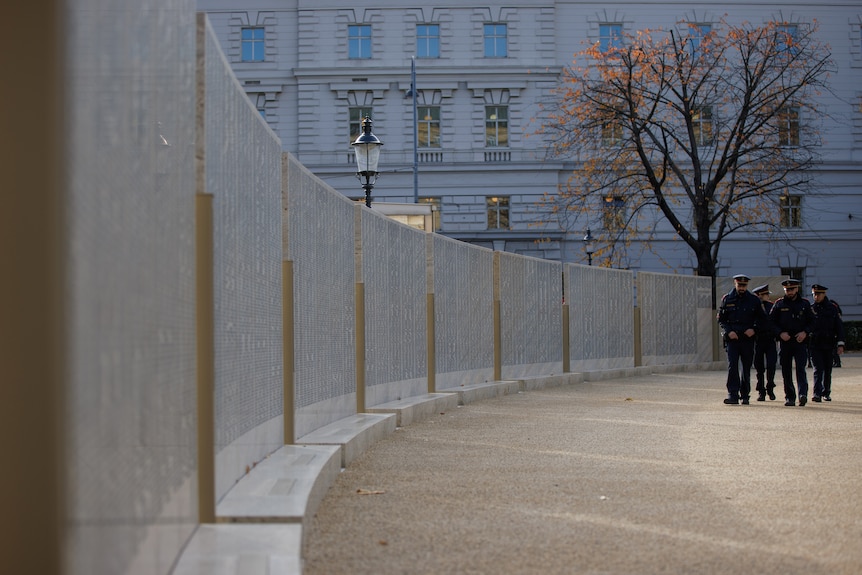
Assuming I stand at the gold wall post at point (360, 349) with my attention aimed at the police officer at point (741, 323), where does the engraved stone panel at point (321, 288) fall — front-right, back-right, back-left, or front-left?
back-right

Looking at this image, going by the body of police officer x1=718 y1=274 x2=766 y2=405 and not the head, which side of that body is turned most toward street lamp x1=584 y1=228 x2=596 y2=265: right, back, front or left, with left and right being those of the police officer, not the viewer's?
back

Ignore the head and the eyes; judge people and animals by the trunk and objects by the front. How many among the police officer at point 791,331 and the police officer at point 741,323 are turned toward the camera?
2

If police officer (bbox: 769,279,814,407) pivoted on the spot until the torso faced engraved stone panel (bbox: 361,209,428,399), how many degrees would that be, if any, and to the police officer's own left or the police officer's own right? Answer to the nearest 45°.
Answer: approximately 45° to the police officer's own right

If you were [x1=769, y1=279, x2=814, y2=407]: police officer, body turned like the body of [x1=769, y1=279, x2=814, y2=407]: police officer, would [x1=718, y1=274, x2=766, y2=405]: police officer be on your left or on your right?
on your right

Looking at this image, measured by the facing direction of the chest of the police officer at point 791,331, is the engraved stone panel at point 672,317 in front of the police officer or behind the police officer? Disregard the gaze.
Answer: behind

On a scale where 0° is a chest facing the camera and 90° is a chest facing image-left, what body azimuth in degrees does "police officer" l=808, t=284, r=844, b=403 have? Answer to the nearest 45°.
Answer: approximately 45°

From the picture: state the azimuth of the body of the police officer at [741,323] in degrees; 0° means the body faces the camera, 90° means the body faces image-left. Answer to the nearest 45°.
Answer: approximately 0°
